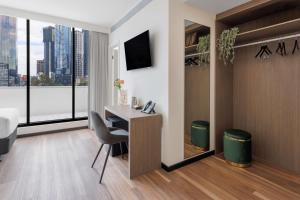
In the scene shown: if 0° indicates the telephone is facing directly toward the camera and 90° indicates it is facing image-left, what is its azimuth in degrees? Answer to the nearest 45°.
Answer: approximately 45°

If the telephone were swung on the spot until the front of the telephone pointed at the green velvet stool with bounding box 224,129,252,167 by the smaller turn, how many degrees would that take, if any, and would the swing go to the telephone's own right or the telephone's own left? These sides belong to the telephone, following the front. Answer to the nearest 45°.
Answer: approximately 135° to the telephone's own left

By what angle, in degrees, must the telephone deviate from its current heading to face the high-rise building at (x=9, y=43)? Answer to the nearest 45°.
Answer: approximately 90° to its right

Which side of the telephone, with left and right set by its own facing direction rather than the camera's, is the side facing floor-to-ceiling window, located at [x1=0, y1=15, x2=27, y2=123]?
right

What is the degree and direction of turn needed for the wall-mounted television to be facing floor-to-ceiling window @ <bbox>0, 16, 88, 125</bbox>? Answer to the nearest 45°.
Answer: approximately 90° to its right

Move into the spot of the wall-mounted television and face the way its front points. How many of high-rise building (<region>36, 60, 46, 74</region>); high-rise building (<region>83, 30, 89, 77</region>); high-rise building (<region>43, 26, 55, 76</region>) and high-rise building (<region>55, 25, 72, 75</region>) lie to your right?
4

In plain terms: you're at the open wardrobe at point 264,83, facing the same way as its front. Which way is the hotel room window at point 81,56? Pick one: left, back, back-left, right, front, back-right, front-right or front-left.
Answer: front-right

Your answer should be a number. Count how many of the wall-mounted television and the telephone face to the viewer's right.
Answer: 0

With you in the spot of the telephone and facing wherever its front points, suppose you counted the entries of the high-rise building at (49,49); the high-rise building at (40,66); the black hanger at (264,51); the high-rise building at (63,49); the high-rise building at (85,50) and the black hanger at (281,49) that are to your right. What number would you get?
4

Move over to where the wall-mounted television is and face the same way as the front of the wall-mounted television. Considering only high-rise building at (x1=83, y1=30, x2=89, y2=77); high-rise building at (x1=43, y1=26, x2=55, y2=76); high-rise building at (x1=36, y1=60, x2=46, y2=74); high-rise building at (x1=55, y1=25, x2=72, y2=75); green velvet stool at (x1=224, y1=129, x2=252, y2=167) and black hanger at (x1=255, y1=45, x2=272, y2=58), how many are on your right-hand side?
4

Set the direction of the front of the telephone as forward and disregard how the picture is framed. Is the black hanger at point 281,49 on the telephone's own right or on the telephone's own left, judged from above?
on the telephone's own left

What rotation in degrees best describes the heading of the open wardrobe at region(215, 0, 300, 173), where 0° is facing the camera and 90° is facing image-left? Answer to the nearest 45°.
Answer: approximately 45°

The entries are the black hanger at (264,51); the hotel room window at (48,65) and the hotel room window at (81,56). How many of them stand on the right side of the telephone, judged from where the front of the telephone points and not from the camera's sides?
2

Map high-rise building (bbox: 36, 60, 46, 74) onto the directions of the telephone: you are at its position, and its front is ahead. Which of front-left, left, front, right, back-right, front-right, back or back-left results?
right

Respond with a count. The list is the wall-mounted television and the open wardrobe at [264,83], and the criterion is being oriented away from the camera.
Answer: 0

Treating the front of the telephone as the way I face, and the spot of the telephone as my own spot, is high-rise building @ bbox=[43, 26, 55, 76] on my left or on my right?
on my right
